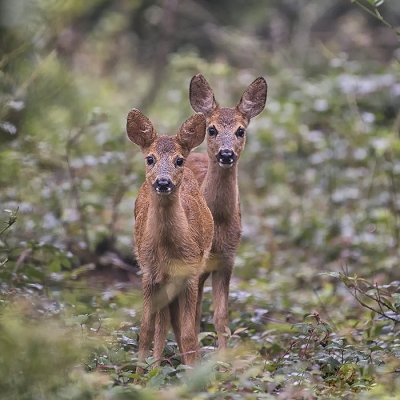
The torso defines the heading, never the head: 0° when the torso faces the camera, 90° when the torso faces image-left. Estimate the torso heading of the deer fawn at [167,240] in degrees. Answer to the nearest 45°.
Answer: approximately 0°

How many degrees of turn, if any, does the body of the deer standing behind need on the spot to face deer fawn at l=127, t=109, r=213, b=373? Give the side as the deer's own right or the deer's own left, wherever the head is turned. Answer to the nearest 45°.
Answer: approximately 45° to the deer's own right

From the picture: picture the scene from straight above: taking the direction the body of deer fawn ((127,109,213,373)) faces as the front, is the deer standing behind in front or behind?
behind

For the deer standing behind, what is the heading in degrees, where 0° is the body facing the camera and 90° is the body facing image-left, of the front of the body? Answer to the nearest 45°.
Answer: approximately 315°
